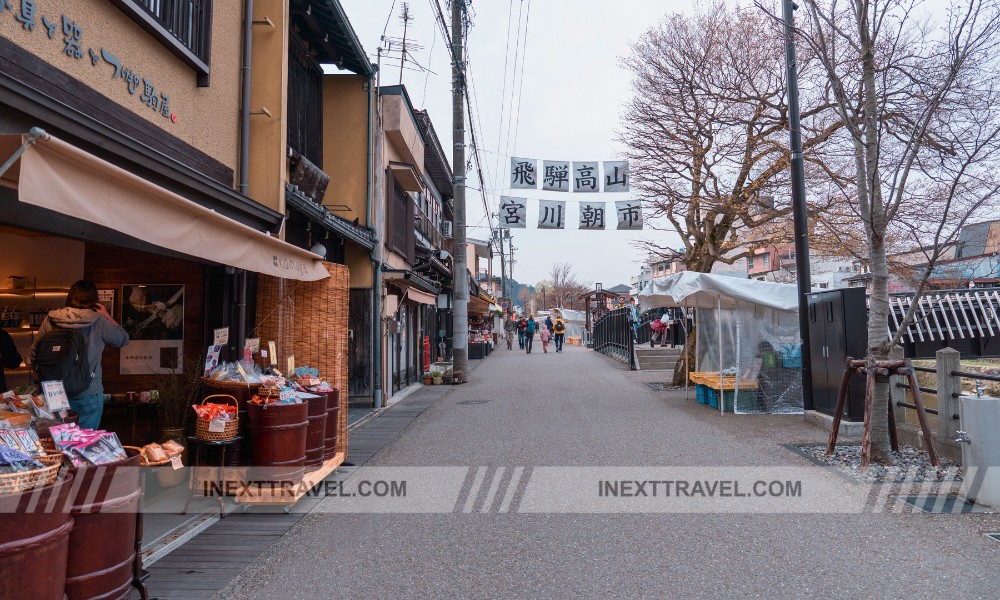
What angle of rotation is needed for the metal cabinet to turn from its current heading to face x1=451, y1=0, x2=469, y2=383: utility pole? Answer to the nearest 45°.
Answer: approximately 45° to its right

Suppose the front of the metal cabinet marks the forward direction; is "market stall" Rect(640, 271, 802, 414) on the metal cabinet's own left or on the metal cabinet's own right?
on the metal cabinet's own right

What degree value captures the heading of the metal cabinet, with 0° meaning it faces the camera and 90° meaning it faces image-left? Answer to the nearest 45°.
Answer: approximately 45°

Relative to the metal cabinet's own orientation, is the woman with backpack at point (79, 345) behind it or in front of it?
in front

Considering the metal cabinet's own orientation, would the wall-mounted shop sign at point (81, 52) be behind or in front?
in front

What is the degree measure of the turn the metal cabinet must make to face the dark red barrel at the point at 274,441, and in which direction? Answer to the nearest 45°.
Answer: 0° — it already faces it

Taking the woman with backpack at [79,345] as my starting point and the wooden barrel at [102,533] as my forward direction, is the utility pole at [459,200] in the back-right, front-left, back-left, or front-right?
back-left

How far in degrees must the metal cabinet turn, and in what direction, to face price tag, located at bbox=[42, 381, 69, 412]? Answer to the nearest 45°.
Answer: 0° — it already faces it

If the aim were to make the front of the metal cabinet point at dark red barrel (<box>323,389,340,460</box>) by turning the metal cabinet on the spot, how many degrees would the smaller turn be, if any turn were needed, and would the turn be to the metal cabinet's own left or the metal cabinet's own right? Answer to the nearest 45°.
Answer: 0° — it already faces it

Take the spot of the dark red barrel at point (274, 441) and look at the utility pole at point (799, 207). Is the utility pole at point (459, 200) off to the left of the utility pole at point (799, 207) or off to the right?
left

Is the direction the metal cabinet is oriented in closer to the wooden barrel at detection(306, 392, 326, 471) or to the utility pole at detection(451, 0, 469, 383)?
the wooden barrel

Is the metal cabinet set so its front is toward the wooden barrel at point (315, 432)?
yes
